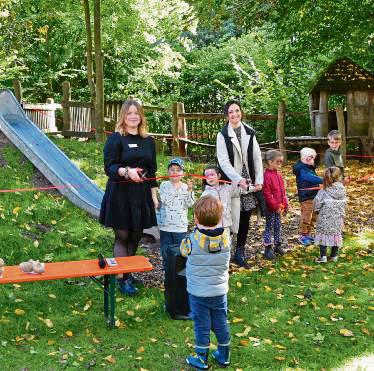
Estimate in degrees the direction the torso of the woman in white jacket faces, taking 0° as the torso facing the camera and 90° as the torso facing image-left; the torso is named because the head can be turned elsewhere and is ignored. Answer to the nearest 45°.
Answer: approximately 0°

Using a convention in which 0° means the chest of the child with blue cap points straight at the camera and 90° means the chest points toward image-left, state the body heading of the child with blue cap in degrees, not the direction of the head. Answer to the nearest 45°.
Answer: approximately 0°

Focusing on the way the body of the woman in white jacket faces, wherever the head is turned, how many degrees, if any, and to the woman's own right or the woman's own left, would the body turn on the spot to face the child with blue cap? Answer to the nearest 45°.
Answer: approximately 45° to the woman's own right

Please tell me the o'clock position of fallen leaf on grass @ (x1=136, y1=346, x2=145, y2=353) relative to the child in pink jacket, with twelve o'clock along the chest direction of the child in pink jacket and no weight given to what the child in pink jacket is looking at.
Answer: The fallen leaf on grass is roughly at 2 o'clock from the child in pink jacket.

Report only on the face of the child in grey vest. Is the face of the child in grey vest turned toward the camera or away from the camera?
away from the camera

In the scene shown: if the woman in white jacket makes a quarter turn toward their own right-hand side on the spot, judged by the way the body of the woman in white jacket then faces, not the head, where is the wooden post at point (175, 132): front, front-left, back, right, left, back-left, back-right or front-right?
right

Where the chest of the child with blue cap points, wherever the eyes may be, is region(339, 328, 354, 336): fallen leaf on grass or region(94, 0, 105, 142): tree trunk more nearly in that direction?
the fallen leaf on grass

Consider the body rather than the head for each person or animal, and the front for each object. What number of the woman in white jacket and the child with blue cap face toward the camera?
2

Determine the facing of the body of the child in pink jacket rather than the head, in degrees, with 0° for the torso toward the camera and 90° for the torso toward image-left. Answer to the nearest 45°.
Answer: approximately 315°

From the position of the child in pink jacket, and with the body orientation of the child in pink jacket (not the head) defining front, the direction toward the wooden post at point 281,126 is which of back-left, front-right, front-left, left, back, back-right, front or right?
back-left

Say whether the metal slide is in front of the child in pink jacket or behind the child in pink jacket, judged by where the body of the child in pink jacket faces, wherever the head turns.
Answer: behind
